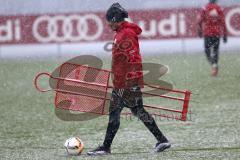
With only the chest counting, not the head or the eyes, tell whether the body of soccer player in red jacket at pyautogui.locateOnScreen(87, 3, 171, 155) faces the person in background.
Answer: no

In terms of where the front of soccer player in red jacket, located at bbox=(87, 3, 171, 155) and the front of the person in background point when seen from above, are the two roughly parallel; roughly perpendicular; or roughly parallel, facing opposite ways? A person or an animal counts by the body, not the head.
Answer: roughly perpendicular

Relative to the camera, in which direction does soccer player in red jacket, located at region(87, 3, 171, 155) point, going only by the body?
to the viewer's left
